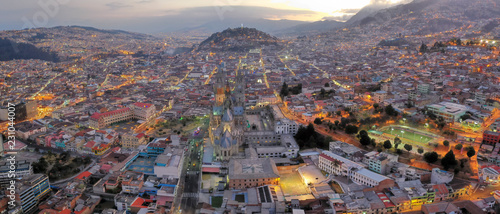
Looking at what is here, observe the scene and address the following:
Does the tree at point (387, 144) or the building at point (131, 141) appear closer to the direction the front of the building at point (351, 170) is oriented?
the building

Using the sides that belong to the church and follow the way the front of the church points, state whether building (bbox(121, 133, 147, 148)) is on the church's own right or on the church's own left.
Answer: on the church's own left

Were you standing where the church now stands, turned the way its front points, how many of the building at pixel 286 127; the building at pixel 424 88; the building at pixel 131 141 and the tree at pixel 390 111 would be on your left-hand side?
1

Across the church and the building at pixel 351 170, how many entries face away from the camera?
1

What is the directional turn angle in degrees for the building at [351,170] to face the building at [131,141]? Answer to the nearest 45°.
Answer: approximately 45° to its right

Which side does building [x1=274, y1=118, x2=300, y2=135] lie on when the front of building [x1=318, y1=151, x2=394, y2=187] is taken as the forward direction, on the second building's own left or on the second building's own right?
on the second building's own right

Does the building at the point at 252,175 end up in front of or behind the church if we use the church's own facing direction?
behind

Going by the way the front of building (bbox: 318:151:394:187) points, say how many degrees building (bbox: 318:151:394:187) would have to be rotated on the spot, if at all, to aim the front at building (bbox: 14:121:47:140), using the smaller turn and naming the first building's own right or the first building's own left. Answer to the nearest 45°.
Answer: approximately 45° to the first building's own right

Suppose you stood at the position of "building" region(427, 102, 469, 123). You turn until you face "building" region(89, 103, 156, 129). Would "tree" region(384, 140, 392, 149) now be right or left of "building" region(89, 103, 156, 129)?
left

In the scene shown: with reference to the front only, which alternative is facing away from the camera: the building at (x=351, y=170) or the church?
the church

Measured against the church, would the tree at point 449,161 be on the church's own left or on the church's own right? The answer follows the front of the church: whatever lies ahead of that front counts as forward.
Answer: on the church's own right

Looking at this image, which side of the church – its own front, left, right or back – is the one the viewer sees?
back

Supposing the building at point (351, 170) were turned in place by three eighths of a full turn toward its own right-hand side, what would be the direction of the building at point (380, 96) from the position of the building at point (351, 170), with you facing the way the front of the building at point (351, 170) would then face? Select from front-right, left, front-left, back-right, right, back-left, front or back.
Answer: front

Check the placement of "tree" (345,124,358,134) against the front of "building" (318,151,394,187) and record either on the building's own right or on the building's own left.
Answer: on the building's own right

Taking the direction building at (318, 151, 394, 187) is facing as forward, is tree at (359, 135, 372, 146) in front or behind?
behind
